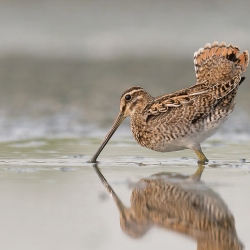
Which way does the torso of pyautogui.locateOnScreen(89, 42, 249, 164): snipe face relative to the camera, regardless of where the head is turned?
to the viewer's left
